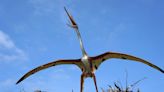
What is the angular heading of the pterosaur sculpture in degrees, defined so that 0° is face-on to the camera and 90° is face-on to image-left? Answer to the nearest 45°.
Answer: approximately 45°
